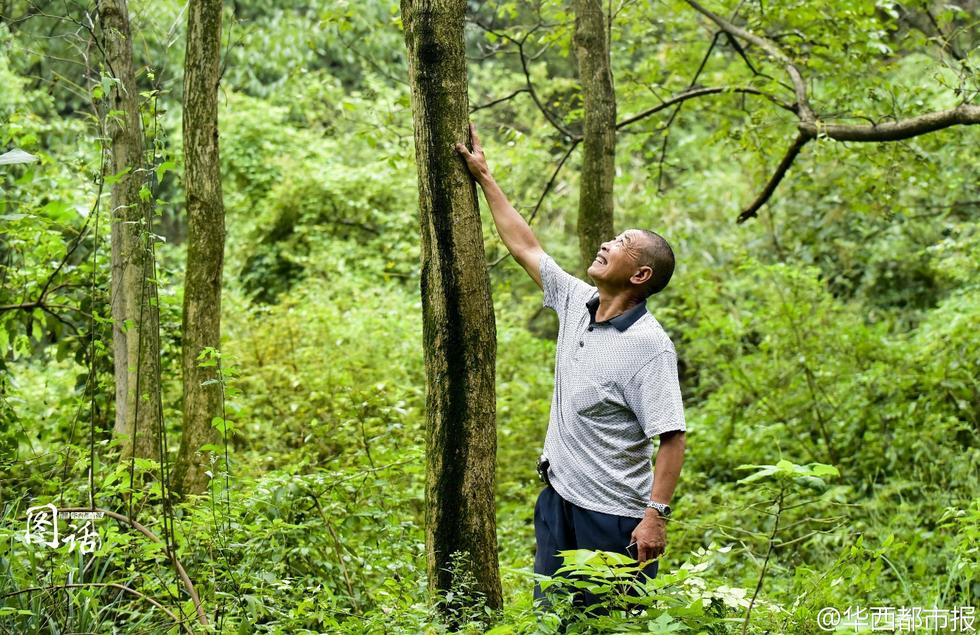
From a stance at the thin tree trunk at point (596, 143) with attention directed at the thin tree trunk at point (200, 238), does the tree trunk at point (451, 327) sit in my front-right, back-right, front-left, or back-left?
front-left

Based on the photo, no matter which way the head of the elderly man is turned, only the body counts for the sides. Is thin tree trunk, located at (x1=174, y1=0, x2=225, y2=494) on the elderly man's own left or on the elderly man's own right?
on the elderly man's own right

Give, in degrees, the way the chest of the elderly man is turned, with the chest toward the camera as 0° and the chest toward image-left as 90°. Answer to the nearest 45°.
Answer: approximately 45°

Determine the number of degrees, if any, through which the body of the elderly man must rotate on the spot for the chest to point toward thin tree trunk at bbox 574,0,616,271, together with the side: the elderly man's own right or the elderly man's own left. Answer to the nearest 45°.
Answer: approximately 135° to the elderly man's own right

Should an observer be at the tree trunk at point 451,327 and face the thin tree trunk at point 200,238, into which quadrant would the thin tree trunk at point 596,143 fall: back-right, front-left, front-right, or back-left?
front-right

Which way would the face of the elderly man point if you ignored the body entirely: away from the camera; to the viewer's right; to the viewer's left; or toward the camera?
to the viewer's left

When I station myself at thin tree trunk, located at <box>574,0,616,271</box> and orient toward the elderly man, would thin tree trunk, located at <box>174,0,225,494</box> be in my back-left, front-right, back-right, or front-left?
front-right
